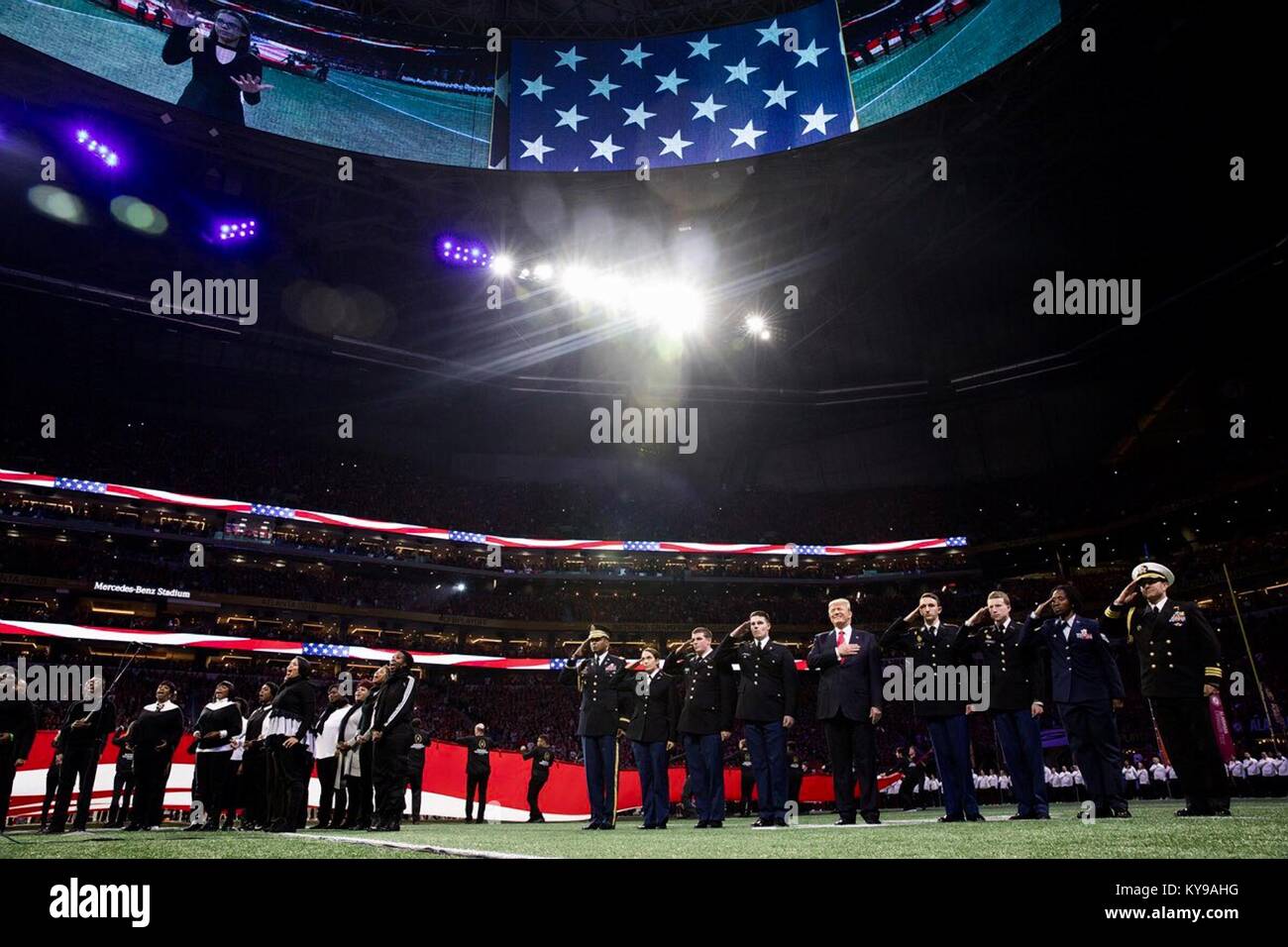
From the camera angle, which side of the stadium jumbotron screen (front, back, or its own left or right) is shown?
front

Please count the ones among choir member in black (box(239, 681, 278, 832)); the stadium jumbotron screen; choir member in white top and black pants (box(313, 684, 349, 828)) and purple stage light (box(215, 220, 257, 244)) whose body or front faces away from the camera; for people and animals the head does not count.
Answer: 0

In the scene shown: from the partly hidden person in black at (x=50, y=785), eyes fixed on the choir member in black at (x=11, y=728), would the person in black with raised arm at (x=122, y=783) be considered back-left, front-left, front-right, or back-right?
back-left

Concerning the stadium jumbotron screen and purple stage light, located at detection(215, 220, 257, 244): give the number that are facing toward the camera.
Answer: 2

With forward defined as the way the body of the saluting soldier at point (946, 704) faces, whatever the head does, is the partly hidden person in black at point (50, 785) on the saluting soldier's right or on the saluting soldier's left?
on the saluting soldier's right

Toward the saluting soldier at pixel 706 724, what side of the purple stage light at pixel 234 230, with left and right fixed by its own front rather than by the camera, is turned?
front

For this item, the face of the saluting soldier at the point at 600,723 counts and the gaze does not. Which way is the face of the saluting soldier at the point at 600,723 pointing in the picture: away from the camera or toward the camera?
toward the camera

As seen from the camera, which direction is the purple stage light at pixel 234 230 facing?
toward the camera

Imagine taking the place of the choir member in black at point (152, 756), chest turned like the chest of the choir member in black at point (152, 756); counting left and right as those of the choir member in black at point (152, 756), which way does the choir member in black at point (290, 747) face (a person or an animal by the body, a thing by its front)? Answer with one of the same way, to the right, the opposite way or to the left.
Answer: the same way

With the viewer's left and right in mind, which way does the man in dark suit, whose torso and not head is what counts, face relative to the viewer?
facing the viewer

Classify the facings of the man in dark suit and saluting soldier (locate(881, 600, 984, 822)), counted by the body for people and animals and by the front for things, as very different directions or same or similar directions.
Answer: same or similar directions

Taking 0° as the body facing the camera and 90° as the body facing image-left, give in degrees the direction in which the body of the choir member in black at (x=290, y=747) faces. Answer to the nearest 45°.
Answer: approximately 45°
